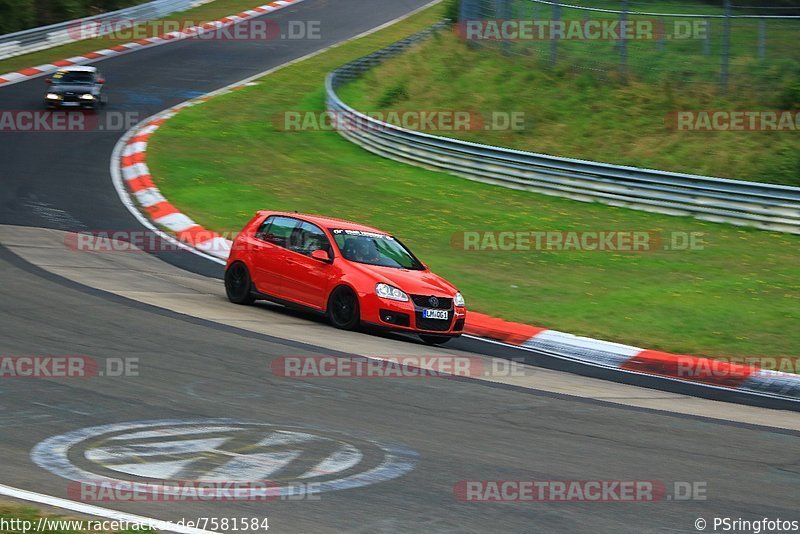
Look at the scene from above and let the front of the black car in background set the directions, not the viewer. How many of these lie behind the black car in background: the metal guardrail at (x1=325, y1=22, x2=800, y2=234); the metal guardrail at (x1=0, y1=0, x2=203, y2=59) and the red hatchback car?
1

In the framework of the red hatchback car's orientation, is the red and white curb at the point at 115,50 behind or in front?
behind

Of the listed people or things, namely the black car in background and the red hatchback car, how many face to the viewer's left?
0

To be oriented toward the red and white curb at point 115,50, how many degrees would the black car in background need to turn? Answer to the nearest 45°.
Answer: approximately 180°

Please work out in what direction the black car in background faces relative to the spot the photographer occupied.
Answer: facing the viewer

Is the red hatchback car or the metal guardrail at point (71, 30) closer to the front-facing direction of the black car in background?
the red hatchback car

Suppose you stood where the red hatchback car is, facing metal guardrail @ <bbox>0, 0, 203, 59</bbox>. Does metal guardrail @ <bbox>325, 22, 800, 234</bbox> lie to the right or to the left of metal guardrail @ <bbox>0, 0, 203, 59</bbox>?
right

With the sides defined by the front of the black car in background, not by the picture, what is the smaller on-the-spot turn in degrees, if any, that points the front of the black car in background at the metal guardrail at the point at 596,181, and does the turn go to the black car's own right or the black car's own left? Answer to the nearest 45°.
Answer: approximately 45° to the black car's own left

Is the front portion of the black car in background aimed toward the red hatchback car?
yes

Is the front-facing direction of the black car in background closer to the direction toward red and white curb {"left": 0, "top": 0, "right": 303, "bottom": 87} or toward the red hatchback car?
the red hatchback car

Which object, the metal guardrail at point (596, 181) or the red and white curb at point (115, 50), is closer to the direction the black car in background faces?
the metal guardrail

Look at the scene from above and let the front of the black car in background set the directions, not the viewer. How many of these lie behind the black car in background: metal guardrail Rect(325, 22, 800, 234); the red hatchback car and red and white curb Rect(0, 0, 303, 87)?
1

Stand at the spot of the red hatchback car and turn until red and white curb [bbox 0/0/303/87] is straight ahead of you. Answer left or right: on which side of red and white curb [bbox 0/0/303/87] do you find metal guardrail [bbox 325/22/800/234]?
right

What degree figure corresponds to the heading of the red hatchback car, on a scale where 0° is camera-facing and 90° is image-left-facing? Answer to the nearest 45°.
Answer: approximately 315°

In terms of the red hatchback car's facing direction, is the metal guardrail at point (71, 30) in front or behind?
behind

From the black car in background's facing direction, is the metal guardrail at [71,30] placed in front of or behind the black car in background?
behind
